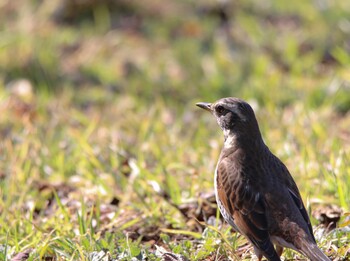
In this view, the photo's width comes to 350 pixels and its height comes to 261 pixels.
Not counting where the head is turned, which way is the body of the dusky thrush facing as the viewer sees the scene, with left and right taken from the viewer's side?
facing away from the viewer and to the left of the viewer
